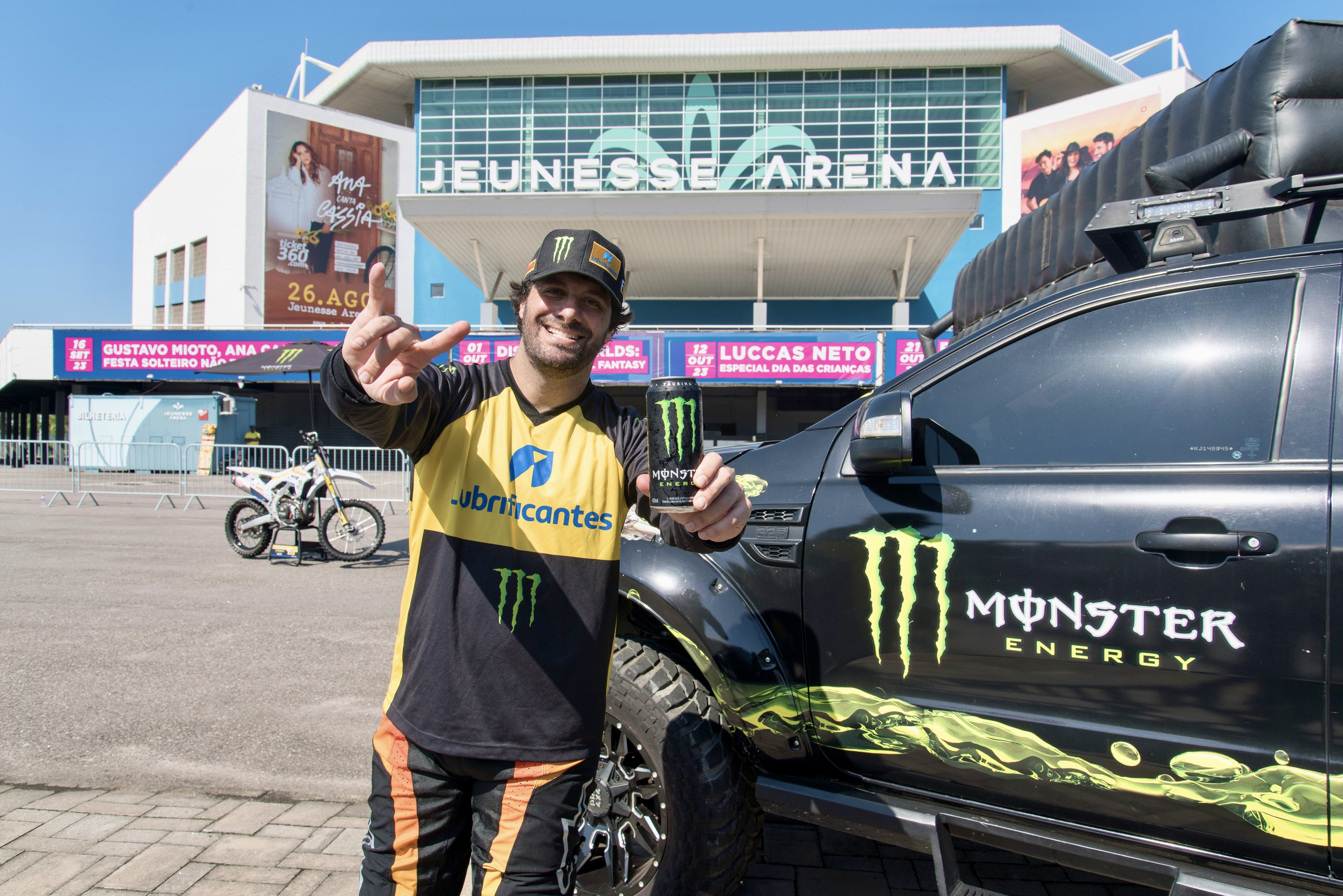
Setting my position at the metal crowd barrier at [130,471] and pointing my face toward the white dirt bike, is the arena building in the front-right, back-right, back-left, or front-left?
back-left

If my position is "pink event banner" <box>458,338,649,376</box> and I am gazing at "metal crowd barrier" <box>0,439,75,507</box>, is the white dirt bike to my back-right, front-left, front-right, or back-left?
front-left

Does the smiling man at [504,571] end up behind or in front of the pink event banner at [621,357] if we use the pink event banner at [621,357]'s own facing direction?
in front

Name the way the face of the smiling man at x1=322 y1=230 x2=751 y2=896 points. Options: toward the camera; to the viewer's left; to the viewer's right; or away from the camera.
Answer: toward the camera

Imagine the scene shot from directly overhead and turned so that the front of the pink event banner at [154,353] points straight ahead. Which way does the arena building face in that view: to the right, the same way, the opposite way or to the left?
the same way

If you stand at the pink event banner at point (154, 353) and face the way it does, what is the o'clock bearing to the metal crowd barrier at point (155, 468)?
The metal crowd barrier is roughly at 12 o'clock from the pink event banner.

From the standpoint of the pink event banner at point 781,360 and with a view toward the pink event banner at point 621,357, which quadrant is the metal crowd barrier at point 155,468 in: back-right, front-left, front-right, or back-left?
front-left

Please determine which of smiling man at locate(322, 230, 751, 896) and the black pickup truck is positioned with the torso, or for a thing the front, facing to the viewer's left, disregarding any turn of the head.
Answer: the black pickup truck

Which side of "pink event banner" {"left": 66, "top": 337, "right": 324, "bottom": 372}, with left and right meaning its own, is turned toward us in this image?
front

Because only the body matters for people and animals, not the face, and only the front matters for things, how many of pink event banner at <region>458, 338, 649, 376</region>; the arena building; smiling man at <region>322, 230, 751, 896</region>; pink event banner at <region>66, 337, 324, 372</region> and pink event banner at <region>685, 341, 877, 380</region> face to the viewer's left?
0

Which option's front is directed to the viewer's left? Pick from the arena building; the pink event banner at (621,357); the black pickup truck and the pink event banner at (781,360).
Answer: the black pickup truck

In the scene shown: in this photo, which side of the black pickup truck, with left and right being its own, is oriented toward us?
left

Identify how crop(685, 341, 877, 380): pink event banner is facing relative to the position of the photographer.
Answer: facing the viewer

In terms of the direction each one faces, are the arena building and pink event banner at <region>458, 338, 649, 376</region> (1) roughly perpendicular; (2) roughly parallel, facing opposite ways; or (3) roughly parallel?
roughly parallel

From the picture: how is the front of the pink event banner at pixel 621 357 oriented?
toward the camera

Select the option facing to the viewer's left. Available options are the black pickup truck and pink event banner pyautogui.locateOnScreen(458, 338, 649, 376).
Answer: the black pickup truck
